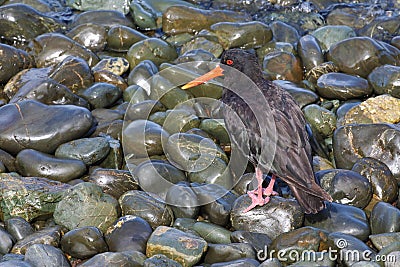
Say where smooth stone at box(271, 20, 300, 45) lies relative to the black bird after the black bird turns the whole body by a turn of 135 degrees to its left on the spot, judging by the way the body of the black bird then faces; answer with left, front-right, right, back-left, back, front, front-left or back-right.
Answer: back-left

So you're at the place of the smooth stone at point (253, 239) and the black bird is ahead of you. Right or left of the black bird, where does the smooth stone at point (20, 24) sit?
left

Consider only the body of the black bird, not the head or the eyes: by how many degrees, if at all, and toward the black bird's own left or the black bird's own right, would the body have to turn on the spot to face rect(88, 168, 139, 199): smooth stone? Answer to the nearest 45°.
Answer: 0° — it already faces it

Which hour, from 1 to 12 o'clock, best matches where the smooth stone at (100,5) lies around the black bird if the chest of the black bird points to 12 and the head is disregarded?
The smooth stone is roughly at 2 o'clock from the black bird.

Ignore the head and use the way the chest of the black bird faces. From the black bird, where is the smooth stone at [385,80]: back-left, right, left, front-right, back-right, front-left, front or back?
back-right

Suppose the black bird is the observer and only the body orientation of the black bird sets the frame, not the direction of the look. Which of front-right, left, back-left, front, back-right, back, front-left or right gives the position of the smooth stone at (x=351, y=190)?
back

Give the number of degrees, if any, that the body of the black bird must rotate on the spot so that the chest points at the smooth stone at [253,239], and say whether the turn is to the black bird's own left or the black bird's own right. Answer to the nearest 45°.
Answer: approximately 90° to the black bird's own left

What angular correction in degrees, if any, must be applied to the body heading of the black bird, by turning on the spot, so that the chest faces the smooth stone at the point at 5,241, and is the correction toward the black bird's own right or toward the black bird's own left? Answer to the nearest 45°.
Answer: approximately 45° to the black bird's own left

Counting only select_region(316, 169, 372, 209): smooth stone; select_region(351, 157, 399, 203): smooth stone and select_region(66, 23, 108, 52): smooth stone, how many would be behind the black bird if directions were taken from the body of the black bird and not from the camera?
2

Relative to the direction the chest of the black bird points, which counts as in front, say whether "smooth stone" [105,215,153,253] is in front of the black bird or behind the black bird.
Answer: in front

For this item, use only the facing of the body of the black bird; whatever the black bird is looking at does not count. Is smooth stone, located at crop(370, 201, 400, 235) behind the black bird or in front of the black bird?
behind

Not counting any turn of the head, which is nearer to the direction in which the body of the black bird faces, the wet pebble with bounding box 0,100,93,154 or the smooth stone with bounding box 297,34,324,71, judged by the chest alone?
the wet pebble

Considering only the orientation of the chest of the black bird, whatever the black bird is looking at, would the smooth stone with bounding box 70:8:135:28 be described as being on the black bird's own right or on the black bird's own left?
on the black bird's own right

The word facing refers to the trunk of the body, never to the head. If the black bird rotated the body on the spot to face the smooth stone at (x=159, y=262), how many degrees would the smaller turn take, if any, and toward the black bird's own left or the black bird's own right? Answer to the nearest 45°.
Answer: approximately 45° to the black bird's own left

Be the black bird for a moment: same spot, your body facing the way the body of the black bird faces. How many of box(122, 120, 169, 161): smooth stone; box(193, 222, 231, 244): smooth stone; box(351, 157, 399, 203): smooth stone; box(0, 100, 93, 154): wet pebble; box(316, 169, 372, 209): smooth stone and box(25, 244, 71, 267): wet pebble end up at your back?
2

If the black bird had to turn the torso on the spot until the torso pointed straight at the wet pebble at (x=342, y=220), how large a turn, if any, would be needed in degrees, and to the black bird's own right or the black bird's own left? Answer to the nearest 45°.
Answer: approximately 135° to the black bird's own left

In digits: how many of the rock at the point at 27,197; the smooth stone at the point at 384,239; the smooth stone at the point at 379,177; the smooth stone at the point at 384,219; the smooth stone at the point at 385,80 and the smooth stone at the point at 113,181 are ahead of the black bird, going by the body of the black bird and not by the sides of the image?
2

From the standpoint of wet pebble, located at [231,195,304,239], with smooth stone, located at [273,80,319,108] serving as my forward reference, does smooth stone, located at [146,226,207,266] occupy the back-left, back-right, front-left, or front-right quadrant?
back-left

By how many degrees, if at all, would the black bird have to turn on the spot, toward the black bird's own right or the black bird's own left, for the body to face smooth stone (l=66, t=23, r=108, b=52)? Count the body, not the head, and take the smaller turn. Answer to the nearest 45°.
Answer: approximately 45° to the black bird's own right

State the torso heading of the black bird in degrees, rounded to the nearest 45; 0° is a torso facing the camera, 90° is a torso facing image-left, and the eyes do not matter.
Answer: approximately 90°

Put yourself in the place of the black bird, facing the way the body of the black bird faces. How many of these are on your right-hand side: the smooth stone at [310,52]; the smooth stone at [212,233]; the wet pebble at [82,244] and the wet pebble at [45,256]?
1
